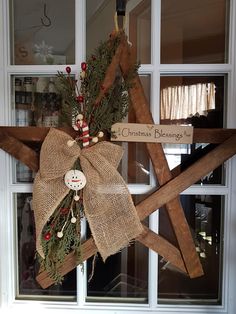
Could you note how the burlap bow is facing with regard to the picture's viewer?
facing the viewer
